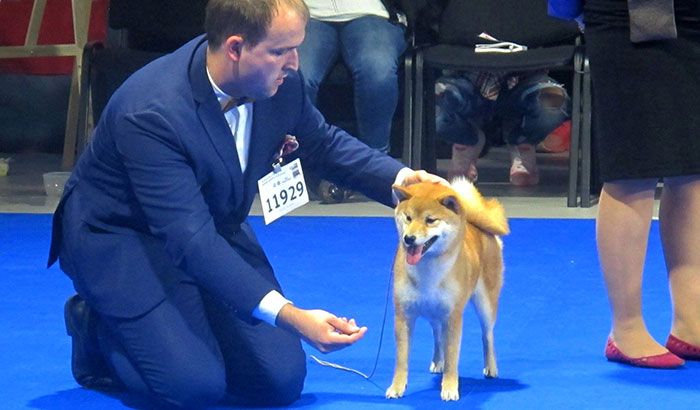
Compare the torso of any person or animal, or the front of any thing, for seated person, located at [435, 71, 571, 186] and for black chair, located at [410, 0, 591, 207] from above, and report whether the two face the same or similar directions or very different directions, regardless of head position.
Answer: same or similar directions

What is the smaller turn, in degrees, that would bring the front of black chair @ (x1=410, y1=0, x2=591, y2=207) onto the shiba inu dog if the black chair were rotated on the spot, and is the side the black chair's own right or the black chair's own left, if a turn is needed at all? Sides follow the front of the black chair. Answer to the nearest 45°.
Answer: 0° — it already faces it

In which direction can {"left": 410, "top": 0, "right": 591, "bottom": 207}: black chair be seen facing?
toward the camera

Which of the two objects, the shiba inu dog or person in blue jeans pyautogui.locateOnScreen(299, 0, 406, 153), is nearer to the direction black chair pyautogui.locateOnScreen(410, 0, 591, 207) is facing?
the shiba inu dog

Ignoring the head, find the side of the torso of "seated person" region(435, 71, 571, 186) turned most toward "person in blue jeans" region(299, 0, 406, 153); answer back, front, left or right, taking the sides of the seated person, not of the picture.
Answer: right

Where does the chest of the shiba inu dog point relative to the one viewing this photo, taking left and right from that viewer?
facing the viewer and to the left of the viewer

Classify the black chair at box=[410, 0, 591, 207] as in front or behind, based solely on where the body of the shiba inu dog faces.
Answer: behind

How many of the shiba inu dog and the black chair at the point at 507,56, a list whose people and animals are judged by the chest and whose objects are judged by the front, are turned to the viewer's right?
0

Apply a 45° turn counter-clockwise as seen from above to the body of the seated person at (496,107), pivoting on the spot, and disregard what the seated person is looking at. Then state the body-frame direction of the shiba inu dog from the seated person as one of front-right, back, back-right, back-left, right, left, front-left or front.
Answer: front-right

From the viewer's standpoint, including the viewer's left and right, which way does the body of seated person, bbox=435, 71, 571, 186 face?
facing the viewer

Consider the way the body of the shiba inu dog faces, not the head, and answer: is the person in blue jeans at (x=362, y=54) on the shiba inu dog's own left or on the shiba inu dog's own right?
on the shiba inu dog's own right
